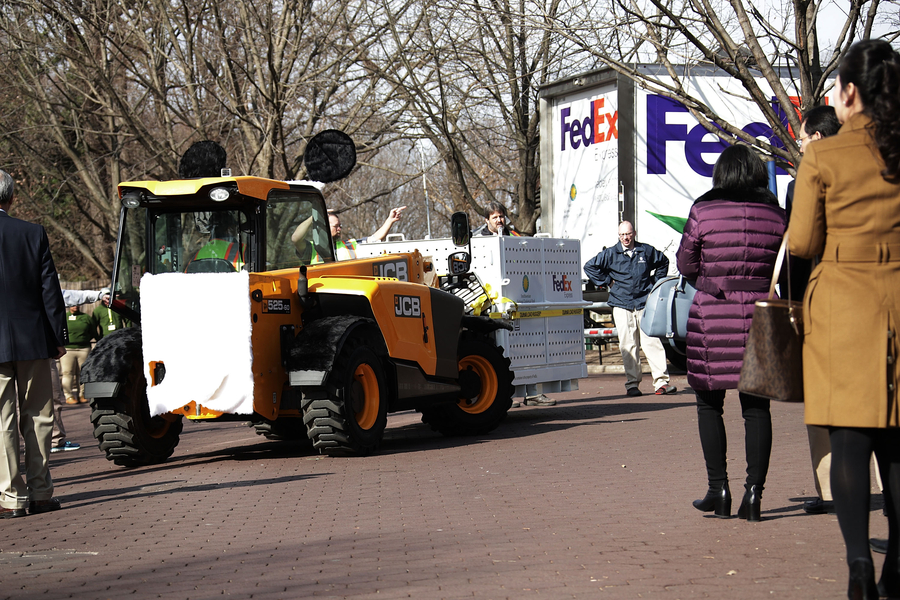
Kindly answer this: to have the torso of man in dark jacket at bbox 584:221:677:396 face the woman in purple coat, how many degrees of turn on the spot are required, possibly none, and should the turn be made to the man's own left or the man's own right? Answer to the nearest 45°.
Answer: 0° — they already face them

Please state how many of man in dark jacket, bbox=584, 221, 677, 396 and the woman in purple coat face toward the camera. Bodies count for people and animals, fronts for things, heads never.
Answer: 1

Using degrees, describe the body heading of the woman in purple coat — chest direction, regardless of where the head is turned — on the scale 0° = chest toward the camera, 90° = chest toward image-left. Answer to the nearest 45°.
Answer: approximately 135°

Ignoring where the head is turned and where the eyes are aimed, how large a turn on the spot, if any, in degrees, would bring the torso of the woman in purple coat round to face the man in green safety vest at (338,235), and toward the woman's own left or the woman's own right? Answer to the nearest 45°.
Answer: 0° — they already face them

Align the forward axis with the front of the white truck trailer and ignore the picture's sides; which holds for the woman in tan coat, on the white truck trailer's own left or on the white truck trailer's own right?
on the white truck trailer's own right

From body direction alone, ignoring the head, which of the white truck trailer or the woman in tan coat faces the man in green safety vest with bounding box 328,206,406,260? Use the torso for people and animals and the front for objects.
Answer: the woman in tan coat

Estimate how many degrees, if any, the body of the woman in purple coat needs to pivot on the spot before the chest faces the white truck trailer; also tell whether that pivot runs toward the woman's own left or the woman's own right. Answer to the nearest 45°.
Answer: approximately 45° to the woman's own right

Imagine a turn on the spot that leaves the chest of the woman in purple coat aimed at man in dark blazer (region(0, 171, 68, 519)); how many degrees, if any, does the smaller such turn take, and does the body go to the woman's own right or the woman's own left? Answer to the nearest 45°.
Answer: approximately 45° to the woman's own left

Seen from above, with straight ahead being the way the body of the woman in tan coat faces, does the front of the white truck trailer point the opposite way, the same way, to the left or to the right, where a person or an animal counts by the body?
to the right

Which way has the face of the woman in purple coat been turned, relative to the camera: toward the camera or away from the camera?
away from the camera

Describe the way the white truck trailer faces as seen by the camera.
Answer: facing away from the viewer and to the right of the viewer

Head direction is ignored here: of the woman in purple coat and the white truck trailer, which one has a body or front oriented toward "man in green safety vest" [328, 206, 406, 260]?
the woman in purple coat

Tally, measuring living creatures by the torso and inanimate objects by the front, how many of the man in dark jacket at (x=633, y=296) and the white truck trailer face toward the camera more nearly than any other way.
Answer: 1

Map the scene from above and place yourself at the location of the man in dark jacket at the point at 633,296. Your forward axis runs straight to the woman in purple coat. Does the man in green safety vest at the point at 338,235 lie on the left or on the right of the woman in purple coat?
right

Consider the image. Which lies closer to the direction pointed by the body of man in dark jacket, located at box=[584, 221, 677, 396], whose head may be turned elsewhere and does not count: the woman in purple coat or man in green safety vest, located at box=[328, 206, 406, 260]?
the woman in purple coat
